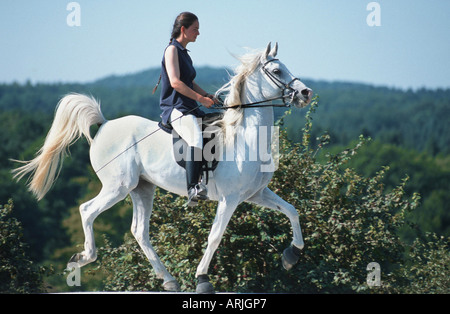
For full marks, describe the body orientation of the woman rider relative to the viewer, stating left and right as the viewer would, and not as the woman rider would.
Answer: facing to the right of the viewer

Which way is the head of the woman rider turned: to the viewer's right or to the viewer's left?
to the viewer's right

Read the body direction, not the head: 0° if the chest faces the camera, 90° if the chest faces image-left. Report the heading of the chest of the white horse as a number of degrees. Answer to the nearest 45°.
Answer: approximately 270°
